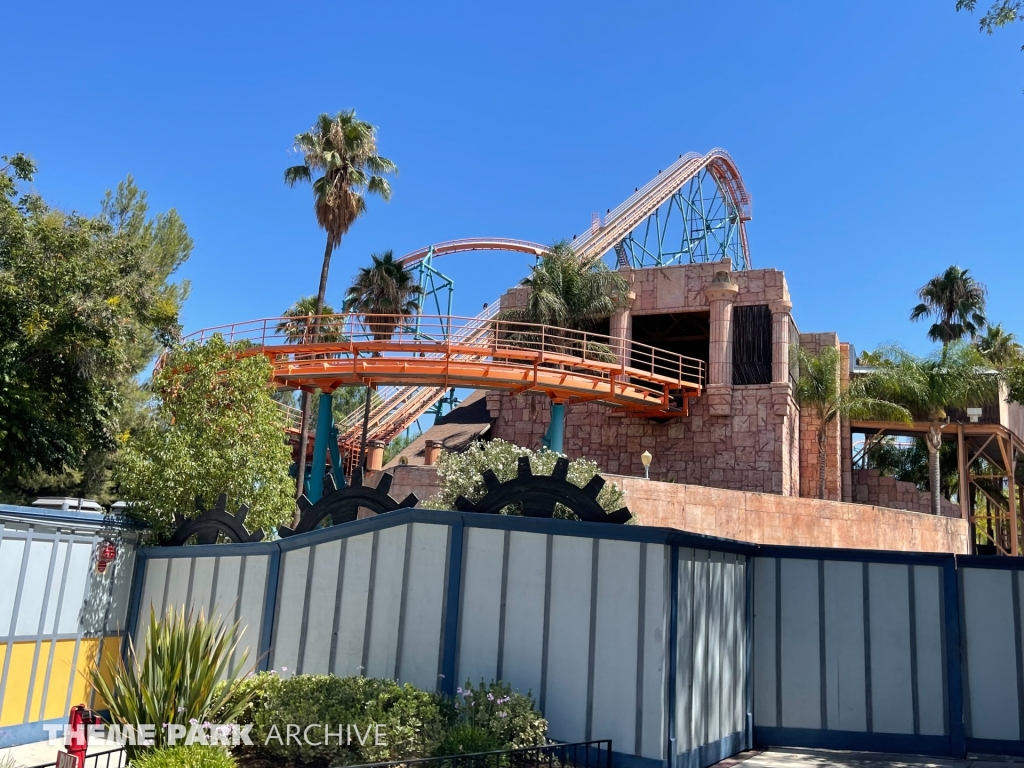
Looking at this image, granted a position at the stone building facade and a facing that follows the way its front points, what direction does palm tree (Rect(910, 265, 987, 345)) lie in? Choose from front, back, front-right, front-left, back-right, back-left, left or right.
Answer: back-left

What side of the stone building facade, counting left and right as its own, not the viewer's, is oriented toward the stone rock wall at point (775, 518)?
front

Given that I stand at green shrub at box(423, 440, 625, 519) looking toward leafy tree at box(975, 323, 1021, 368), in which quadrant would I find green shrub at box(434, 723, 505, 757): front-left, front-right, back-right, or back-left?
back-right

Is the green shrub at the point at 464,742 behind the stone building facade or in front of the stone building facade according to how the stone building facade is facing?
in front

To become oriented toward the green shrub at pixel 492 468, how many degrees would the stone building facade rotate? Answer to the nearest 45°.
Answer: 0° — it already faces it

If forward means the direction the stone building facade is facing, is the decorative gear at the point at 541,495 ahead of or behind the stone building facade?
ahead

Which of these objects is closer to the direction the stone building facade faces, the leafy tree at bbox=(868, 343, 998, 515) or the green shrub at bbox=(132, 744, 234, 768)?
the green shrub

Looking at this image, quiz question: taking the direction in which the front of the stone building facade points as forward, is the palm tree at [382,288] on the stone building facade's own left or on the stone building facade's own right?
on the stone building facade's own right

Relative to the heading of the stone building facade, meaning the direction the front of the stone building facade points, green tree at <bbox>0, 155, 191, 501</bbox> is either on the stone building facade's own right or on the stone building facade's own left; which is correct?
on the stone building facade's own right

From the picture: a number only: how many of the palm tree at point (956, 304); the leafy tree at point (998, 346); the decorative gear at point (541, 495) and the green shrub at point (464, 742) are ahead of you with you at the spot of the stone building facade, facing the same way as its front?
2

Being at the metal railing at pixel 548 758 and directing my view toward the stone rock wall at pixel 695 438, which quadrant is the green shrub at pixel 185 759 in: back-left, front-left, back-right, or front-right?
back-left

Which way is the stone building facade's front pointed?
toward the camera

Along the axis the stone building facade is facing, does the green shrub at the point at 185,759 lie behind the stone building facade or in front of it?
in front

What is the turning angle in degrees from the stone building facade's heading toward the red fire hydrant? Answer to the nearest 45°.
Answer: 0° — it already faces it

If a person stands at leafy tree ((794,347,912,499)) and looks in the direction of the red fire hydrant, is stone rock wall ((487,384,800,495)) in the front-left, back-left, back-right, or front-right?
front-right
